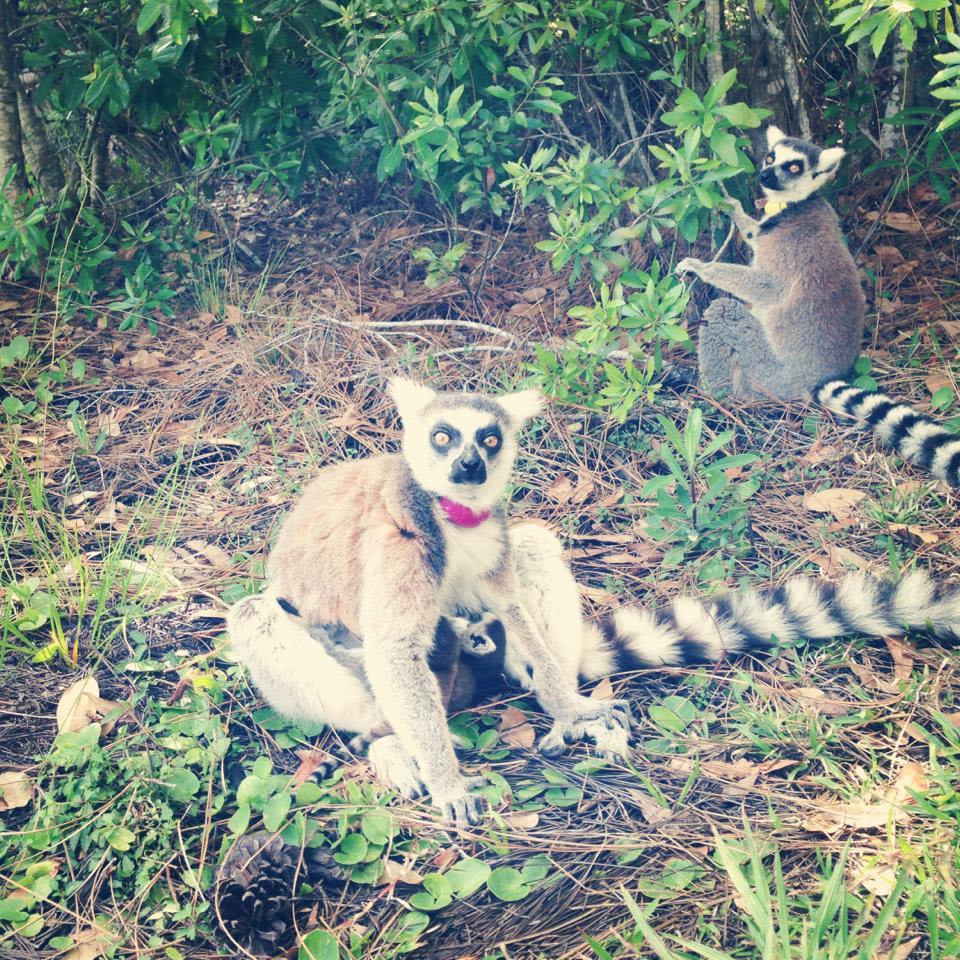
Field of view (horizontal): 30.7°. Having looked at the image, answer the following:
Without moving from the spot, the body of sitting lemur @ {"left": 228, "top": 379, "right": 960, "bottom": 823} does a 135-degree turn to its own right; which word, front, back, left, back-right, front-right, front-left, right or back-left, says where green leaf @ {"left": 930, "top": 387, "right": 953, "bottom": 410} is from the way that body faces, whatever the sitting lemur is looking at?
back-right

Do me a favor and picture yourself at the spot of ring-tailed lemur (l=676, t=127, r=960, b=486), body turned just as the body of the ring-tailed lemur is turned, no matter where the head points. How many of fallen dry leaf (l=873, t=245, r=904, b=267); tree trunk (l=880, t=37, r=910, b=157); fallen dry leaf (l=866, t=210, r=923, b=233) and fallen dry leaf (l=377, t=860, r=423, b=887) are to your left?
1

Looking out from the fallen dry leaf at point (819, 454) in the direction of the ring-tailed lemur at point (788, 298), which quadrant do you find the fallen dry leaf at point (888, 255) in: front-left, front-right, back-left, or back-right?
front-right

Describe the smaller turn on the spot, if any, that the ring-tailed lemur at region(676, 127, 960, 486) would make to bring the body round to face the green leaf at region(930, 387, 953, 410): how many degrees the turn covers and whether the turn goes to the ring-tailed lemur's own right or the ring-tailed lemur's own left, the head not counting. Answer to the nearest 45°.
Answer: approximately 135° to the ring-tailed lemur's own left

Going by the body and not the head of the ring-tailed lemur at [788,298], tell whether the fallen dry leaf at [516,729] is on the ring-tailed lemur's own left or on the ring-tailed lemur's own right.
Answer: on the ring-tailed lemur's own left

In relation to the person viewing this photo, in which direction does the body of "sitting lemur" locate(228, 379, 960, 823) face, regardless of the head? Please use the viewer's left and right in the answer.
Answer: facing the viewer and to the right of the viewer

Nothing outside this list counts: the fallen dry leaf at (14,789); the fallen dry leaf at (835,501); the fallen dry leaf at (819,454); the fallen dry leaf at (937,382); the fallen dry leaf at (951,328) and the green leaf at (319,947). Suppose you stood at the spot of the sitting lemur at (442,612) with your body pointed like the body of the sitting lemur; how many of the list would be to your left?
4

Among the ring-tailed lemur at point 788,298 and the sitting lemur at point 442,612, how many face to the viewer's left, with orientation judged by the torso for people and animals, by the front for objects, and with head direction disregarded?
1

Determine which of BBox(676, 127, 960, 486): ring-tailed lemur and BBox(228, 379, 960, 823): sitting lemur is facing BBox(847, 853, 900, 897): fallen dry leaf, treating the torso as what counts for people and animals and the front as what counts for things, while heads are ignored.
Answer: the sitting lemur

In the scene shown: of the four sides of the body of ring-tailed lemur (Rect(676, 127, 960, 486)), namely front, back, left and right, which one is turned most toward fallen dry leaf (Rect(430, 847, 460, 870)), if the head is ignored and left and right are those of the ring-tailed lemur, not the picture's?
left

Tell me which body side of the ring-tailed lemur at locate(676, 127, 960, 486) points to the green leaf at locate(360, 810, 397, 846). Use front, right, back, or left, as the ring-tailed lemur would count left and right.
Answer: left

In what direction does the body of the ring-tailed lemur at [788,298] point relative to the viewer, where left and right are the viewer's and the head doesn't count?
facing to the left of the viewer
